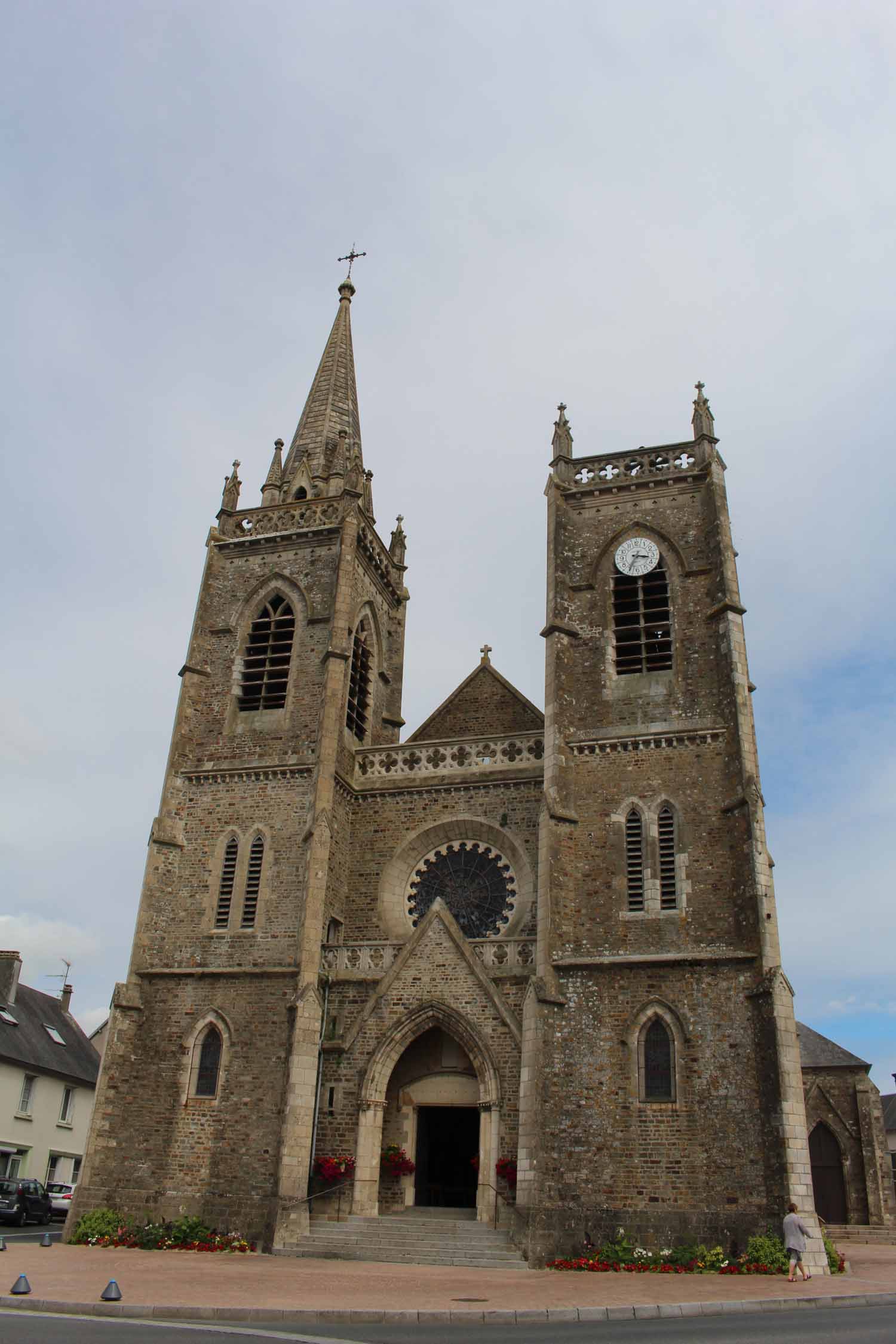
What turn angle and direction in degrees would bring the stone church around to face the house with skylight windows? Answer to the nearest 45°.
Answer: approximately 135° to its right

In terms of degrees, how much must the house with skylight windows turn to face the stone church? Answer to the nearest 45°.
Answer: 0° — it already faces it

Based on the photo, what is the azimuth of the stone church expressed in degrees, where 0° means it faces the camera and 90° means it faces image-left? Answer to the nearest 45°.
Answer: approximately 0°

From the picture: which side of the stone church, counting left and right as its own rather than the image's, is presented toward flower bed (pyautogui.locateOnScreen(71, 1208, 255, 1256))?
right

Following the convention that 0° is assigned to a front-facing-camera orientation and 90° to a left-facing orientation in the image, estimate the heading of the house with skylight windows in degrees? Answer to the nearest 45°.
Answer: approximately 315°
